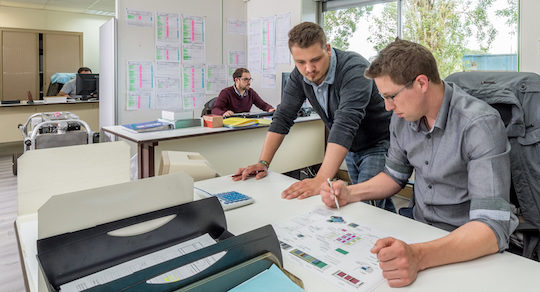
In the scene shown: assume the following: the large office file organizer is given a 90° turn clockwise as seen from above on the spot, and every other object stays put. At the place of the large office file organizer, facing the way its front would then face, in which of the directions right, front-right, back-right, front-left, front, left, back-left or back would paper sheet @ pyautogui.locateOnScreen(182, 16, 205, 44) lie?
back-right

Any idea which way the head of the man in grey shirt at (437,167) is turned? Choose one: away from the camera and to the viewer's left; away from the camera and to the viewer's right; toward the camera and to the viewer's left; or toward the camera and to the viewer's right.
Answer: toward the camera and to the viewer's left

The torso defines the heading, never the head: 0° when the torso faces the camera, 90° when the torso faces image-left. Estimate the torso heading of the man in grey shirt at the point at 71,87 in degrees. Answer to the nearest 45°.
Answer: approximately 0°

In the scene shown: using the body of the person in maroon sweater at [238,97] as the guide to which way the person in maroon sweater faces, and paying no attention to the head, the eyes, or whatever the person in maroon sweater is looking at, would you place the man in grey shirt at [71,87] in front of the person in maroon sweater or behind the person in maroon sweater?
behind

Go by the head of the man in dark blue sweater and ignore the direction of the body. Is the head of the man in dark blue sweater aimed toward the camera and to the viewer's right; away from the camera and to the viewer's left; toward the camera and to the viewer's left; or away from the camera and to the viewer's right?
toward the camera and to the viewer's left

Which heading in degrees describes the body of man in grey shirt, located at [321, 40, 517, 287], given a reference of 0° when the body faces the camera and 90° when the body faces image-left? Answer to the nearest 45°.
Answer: approximately 45°
